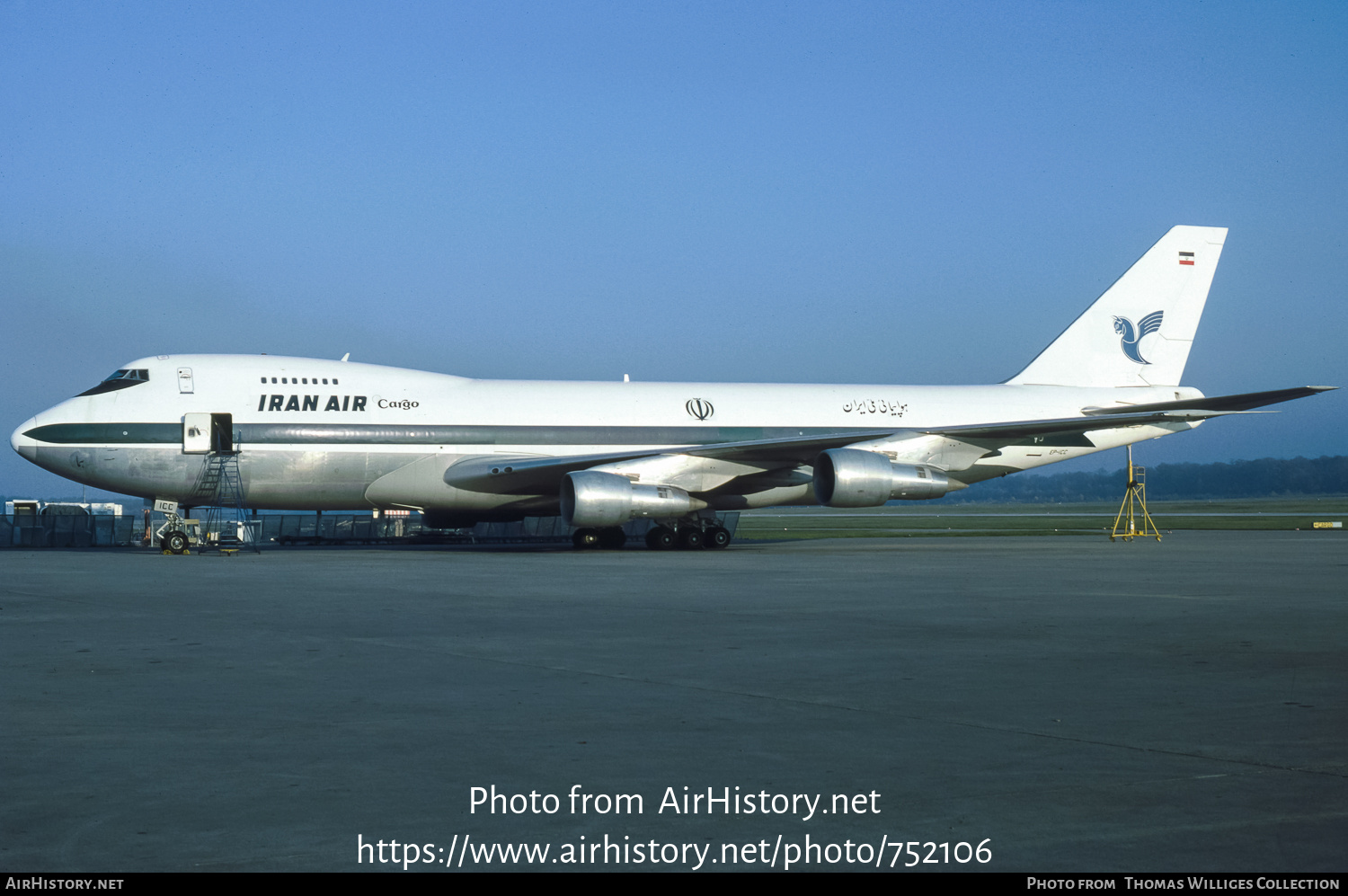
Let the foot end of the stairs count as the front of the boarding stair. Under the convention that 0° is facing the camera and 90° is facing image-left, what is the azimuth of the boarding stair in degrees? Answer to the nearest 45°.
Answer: approximately 0°
